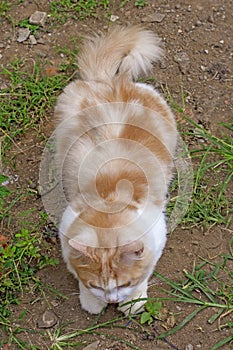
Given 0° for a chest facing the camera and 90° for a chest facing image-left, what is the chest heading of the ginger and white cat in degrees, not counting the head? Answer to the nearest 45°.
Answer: approximately 0°

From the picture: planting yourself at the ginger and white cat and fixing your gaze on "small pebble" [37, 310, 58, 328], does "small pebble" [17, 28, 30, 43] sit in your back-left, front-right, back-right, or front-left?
back-right

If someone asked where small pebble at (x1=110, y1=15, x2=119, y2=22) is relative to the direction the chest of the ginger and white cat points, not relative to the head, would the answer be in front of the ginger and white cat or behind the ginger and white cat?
behind

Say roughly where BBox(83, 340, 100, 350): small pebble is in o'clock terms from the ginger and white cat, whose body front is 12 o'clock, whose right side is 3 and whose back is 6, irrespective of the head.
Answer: The small pebble is roughly at 12 o'clock from the ginger and white cat.

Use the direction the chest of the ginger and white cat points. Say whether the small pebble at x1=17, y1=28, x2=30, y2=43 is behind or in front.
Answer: behind

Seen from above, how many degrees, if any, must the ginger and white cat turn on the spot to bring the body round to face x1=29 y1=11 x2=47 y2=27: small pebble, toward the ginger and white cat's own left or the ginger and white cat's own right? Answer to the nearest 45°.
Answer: approximately 180°

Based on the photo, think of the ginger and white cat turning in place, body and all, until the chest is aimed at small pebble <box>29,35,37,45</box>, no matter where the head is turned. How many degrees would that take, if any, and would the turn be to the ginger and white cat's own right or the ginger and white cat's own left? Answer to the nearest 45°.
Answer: approximately 180°
